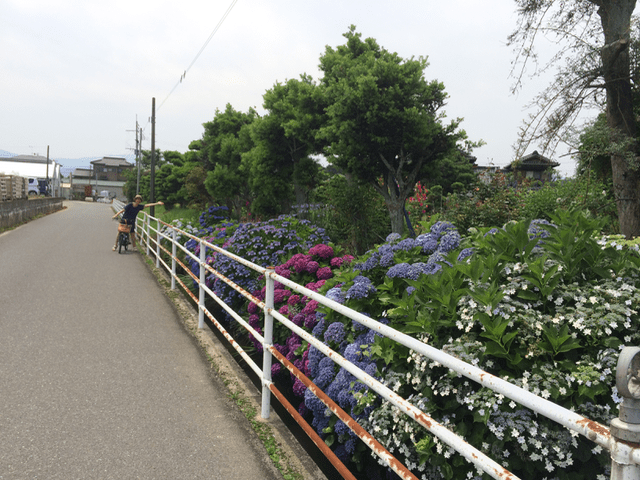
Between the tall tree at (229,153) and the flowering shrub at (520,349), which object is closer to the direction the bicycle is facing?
the flowering shrub

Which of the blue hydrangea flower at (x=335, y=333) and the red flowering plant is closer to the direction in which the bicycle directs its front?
the blue hydrangea flower

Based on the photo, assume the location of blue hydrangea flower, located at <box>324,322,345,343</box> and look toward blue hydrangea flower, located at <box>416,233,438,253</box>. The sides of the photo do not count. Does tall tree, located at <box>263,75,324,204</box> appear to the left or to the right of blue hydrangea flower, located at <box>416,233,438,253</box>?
left

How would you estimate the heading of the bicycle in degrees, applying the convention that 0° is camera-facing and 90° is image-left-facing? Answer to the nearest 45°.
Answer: approximately 0°

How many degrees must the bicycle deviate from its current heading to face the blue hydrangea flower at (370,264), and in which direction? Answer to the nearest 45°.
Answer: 0° — it already faces it

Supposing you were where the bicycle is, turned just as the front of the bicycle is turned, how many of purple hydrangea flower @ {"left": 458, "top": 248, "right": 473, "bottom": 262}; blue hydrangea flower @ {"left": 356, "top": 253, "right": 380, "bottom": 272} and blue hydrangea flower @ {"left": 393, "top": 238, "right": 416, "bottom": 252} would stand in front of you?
3

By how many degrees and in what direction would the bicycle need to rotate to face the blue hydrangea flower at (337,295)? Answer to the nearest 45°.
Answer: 0° — it already faces it

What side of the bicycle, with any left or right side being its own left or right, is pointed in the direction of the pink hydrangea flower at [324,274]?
front

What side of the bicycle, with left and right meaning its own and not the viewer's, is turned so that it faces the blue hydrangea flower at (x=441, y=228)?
front

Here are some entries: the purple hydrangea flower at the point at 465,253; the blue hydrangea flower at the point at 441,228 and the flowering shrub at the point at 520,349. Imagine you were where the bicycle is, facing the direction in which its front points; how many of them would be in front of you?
3

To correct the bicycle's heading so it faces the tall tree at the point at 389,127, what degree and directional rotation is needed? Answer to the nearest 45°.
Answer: approximately 45° to its left

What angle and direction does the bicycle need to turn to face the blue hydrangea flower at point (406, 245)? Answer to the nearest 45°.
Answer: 0° — it already faces it

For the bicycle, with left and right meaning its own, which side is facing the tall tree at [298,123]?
left

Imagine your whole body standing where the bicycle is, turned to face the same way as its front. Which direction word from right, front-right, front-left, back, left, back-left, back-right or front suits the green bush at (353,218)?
front-left

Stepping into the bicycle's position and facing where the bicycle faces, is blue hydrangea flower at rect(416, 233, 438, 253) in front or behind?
in front
